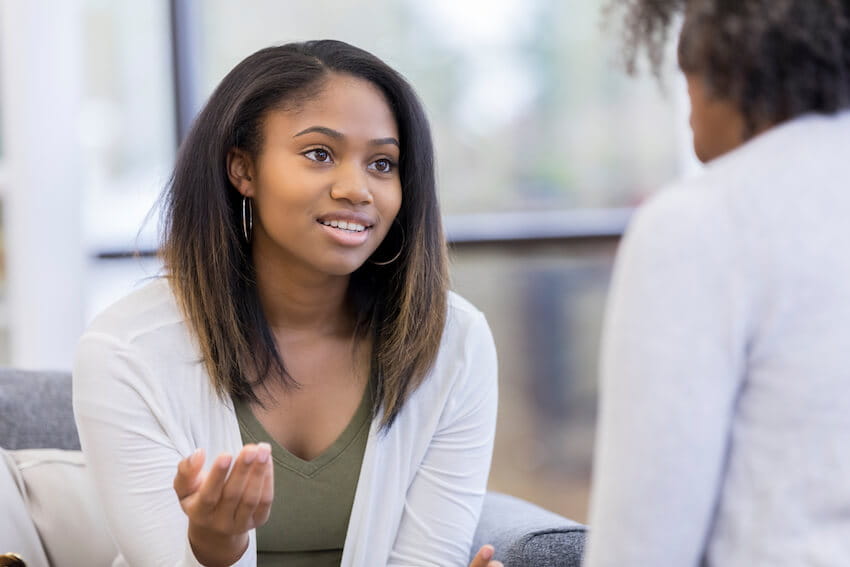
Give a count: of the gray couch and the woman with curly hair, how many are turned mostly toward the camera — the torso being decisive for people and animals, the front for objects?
1

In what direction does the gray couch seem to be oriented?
toward the camera

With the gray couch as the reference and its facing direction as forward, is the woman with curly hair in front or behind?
in front

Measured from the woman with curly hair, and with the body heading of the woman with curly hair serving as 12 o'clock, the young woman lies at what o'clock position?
The young woman is roughly at 12 o'clock from the woman with curly hair.

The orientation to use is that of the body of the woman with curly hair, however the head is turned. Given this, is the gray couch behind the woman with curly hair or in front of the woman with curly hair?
in front

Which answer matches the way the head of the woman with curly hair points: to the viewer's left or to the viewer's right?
to the viewer's left

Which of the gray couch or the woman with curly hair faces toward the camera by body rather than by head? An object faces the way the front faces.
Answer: the gray couch

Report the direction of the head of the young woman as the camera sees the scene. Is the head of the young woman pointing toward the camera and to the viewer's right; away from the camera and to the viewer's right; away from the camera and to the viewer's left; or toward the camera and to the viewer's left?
toward the camera and to the viewer's right

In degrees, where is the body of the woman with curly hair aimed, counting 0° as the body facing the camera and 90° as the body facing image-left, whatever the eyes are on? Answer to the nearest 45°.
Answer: approximately 135°
